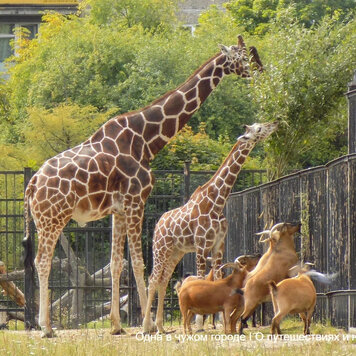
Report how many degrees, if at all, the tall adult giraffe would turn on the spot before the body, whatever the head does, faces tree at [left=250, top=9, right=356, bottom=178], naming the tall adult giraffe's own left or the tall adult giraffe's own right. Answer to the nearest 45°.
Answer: approximately 45° to the tall adult giraffe's own left

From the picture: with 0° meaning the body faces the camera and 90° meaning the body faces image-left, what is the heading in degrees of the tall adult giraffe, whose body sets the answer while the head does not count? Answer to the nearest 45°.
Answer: approximately 270°

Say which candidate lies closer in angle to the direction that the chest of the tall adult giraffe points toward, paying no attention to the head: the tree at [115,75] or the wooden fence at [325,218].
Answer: the wooden fence

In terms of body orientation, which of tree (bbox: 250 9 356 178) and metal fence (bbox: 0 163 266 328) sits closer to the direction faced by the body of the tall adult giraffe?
the tree

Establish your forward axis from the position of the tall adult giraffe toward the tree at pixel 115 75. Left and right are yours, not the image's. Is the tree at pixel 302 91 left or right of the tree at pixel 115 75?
right

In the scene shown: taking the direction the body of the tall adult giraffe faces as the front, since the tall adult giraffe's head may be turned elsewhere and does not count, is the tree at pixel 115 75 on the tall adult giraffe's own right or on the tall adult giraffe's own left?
on the tall adult giraffe's own left

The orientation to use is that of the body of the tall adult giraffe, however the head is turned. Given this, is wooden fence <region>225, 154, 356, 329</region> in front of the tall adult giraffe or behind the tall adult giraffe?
in front

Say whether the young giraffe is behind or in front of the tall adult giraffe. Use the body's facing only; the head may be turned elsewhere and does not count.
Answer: in front

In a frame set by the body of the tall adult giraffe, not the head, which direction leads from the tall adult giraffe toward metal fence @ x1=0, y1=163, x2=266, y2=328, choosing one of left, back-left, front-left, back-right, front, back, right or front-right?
left
